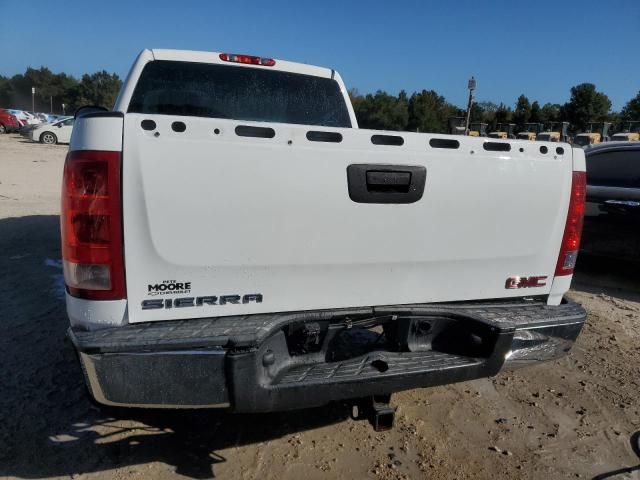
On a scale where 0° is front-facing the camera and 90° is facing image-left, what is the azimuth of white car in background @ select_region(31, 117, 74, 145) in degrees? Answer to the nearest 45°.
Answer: approximately 90°

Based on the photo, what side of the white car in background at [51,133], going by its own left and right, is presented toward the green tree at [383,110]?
back

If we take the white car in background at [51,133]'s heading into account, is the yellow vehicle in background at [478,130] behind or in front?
behind

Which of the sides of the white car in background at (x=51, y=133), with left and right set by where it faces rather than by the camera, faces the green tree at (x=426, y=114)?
back

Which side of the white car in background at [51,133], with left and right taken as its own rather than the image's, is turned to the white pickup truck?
left

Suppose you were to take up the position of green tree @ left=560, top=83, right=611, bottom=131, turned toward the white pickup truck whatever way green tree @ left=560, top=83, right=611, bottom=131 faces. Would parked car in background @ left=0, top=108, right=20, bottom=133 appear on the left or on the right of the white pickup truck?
right

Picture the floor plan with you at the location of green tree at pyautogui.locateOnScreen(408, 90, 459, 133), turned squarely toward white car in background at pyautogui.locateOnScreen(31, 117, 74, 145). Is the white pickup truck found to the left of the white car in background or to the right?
left

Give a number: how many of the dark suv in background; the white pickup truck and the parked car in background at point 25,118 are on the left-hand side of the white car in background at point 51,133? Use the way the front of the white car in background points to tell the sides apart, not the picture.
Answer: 2
